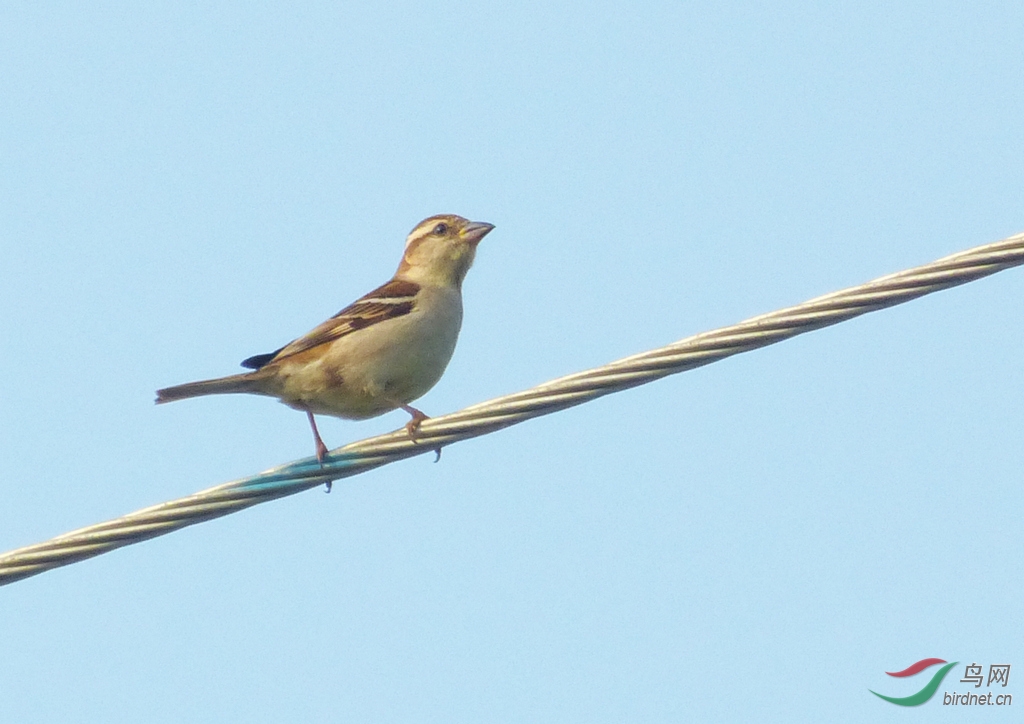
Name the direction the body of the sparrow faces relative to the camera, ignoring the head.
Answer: to the viewer's right
